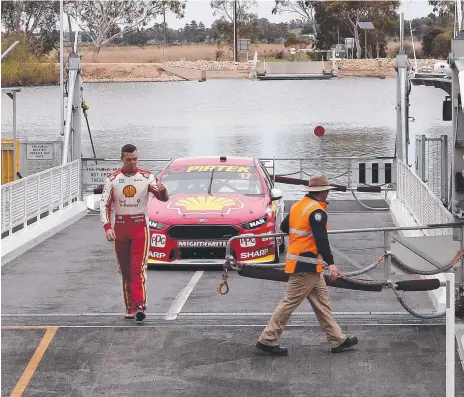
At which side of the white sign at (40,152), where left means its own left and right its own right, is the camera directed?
front

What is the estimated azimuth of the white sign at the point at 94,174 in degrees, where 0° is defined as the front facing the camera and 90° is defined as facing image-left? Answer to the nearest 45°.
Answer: approximately 0°

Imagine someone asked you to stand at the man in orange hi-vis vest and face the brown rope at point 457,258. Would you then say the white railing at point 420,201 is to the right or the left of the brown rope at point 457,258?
left

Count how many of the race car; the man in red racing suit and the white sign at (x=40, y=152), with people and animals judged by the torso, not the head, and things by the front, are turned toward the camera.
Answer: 3

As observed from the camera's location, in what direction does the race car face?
facing the viewer

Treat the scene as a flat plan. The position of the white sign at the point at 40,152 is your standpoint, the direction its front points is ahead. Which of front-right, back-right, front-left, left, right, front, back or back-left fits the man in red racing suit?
front

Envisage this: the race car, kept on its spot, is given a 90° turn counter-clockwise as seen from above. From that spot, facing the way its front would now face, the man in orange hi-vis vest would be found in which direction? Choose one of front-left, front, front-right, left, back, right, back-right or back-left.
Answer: right

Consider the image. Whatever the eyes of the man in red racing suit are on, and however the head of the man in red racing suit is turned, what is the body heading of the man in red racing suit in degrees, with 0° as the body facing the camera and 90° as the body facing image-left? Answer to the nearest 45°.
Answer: approximately 0°

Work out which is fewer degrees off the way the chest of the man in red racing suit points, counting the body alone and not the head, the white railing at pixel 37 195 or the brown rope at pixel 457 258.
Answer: the brown rope

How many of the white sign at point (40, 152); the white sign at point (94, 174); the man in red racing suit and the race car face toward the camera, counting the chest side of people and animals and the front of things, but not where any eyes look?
4

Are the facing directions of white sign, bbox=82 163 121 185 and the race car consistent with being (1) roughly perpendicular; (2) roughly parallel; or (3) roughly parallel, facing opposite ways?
roughly parallel

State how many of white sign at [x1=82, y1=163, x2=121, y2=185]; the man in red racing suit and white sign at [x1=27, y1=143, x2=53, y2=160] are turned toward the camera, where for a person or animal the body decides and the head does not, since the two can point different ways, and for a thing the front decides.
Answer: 3

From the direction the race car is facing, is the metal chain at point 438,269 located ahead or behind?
ahead

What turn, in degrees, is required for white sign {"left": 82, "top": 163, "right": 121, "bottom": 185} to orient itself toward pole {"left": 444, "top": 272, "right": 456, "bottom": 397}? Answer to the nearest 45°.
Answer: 0° — it already faces it

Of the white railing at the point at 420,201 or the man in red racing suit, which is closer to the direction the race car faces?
the man in red racing suit

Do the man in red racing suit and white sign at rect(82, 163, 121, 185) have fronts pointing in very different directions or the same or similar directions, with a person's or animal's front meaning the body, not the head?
same or similar directions

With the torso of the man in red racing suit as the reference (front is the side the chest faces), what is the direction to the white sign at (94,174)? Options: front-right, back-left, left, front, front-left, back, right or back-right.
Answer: back

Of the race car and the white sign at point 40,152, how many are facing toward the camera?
2
